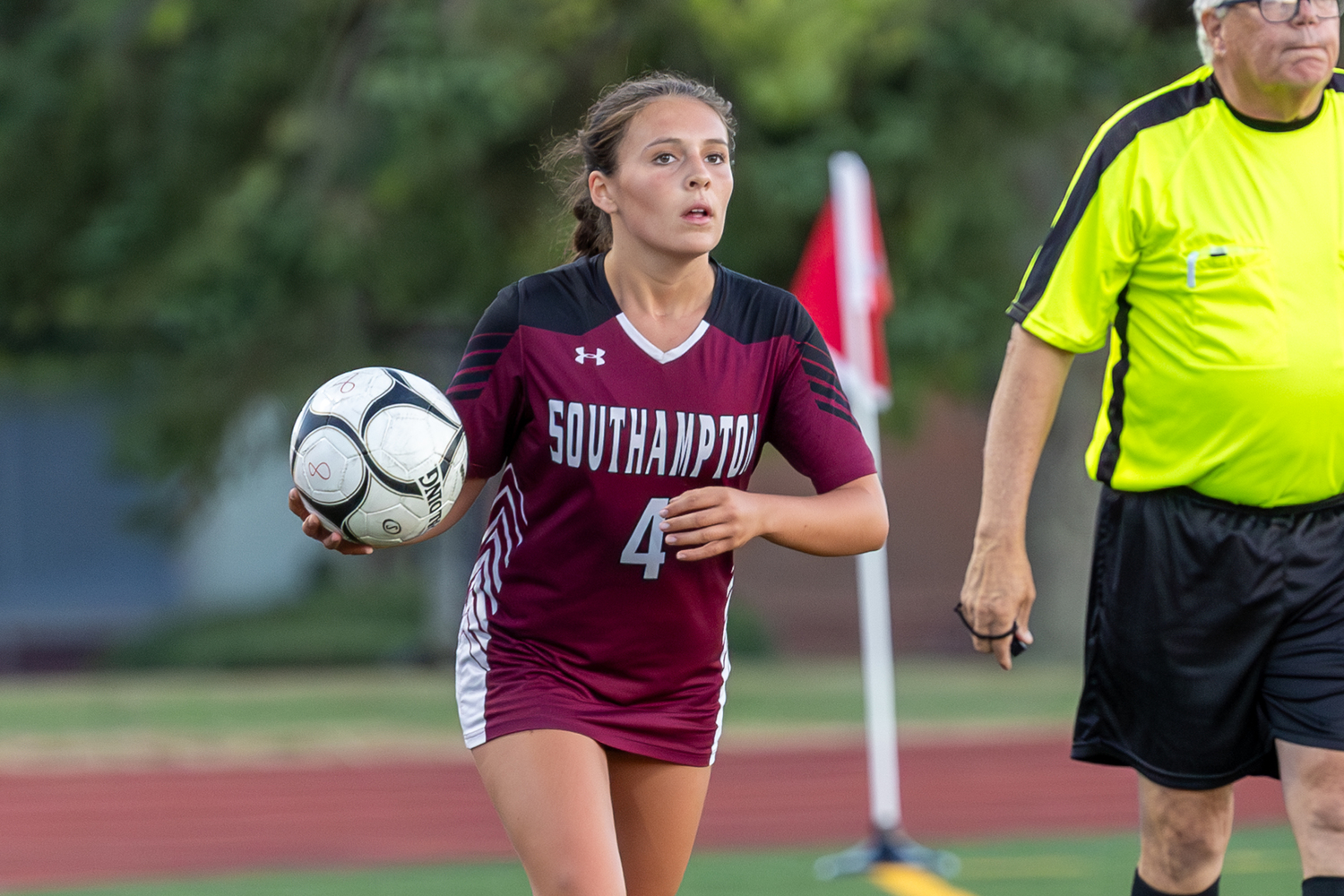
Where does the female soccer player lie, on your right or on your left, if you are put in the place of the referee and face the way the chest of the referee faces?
on your right
